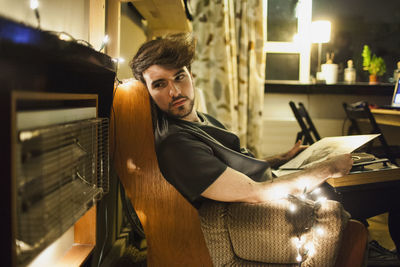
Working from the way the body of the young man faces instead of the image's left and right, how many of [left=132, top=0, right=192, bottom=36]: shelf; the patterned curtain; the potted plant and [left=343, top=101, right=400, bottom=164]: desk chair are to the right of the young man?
0

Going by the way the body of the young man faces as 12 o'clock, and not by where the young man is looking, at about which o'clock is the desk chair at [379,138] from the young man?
The desk chair is roughly at 10 o'clock from the young man.

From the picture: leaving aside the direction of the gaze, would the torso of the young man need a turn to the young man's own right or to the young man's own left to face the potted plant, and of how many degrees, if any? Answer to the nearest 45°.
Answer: approximately 45° to the young man's own left

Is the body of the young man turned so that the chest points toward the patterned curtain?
no

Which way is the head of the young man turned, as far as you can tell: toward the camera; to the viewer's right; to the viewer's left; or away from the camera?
toward the camera

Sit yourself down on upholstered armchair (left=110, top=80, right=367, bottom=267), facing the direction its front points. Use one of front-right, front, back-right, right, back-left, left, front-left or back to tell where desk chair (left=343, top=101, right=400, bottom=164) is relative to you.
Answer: front-left

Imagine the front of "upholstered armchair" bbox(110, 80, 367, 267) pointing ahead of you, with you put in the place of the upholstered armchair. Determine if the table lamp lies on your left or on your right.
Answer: on your left

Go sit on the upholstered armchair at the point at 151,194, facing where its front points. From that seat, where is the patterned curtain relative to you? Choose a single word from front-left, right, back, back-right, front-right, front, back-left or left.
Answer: left

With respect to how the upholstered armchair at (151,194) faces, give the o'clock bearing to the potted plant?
The potted plant is roughly at 10 o'clock from the upholstered armchair.

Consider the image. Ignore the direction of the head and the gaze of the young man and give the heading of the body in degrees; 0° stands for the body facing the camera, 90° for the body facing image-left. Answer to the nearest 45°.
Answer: approximately 270°

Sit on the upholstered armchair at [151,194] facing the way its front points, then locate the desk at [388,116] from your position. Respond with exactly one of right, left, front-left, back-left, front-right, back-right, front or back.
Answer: front-left

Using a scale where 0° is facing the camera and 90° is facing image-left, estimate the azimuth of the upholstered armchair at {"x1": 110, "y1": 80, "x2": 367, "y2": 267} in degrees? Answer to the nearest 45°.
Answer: approximately 270°

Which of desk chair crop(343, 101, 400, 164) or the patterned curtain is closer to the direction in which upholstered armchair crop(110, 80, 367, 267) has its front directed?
the desk chair

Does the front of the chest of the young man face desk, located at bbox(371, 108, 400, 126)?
no

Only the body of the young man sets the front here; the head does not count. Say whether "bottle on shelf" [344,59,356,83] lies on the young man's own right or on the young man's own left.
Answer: on the young man's own left
